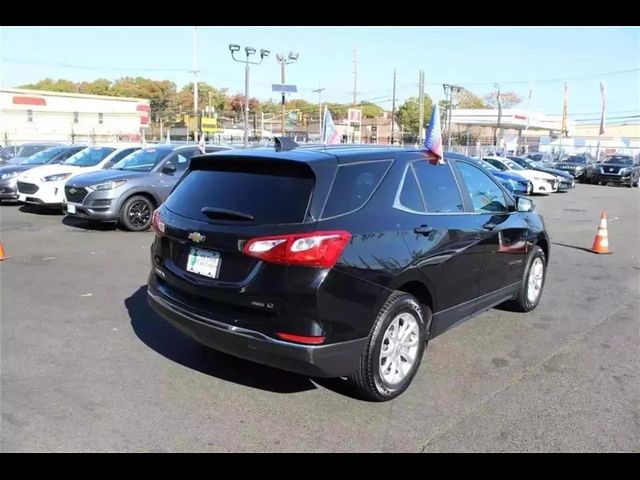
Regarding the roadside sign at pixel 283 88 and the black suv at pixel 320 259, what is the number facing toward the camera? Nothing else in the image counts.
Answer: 1

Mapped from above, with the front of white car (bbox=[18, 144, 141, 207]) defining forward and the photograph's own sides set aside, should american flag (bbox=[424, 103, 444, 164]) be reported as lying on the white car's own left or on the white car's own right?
on the white car's own left

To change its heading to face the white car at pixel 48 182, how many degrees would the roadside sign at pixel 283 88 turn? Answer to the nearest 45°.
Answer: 0° — it already faces it

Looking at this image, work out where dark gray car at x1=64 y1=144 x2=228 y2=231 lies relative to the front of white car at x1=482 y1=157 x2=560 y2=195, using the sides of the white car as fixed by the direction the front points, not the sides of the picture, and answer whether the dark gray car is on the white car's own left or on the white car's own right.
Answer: on the white car's own right

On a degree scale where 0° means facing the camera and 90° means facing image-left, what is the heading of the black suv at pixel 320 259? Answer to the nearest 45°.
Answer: approximately 225°

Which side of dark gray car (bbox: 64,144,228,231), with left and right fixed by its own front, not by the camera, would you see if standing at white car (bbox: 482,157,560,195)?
back
